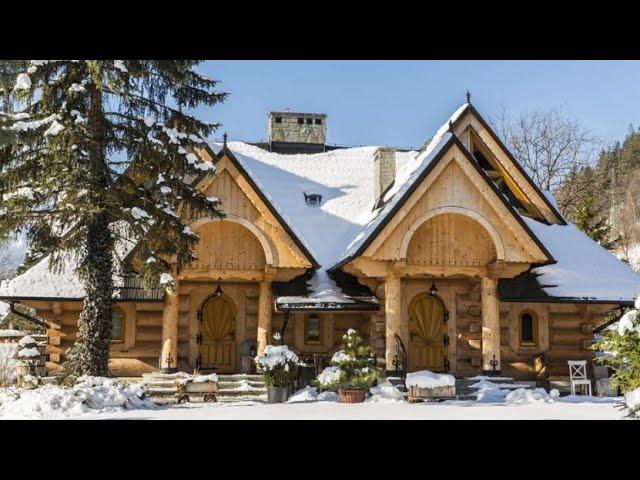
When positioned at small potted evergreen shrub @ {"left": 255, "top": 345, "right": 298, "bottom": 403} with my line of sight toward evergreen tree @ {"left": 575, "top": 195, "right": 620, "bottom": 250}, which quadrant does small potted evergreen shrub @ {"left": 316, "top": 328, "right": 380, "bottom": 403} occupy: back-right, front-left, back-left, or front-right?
front-right

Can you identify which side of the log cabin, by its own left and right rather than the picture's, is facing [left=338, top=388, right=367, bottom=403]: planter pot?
front

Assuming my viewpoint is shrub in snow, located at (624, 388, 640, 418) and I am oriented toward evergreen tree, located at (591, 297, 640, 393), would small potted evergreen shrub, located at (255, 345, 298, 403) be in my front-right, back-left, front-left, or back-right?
front-left

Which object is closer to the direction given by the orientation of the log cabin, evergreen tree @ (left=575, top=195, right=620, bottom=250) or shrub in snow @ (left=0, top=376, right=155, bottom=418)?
the shrub in snow

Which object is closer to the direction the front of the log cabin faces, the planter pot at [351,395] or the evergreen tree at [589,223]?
the planter pot

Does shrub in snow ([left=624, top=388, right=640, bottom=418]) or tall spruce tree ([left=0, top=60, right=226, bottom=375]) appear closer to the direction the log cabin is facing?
the shrub in snow

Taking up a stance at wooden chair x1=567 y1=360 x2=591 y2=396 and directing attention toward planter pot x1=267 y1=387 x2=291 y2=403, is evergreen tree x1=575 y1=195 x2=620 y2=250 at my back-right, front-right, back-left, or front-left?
back-right

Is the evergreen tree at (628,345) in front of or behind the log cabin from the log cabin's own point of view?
in front

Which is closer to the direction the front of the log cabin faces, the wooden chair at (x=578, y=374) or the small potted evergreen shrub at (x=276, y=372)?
the small potted evergreen shrub

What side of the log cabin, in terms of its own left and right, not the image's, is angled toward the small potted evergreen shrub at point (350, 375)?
front

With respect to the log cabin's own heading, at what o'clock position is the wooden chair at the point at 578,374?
The wooden chair is roughly at 9 o'clock from the log cabin.

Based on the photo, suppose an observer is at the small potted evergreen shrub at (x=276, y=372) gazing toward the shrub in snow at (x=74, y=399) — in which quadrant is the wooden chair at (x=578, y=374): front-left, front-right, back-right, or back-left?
back-left

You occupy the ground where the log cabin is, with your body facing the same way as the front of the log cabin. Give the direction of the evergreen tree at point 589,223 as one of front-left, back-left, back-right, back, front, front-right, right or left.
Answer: back-left

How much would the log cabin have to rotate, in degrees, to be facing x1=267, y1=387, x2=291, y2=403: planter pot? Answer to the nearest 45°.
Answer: approximately 45° to its right

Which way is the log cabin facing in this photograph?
toward the camera
